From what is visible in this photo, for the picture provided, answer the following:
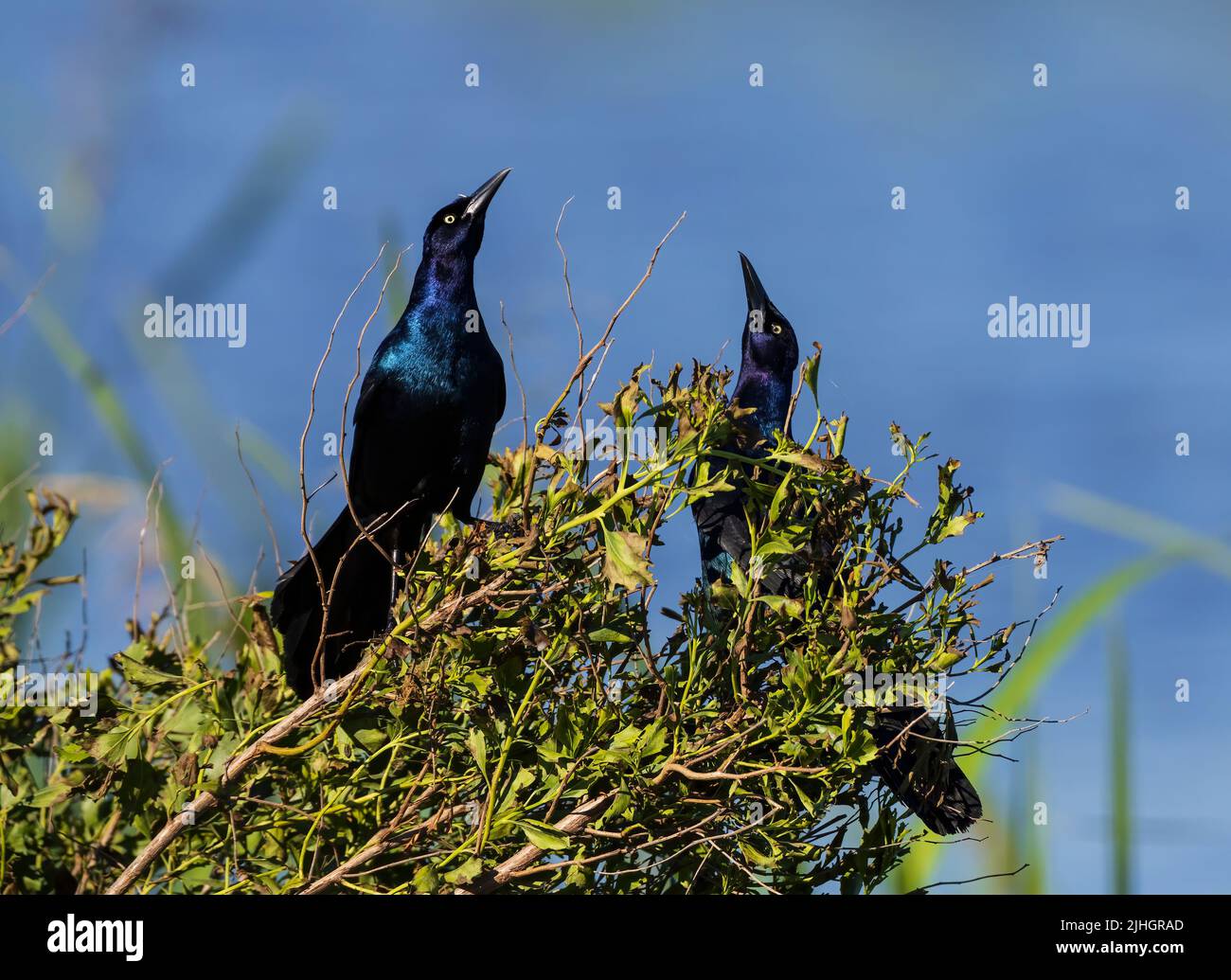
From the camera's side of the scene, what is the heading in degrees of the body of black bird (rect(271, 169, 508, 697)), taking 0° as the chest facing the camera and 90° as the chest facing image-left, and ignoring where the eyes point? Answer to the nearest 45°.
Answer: approximately 315°
